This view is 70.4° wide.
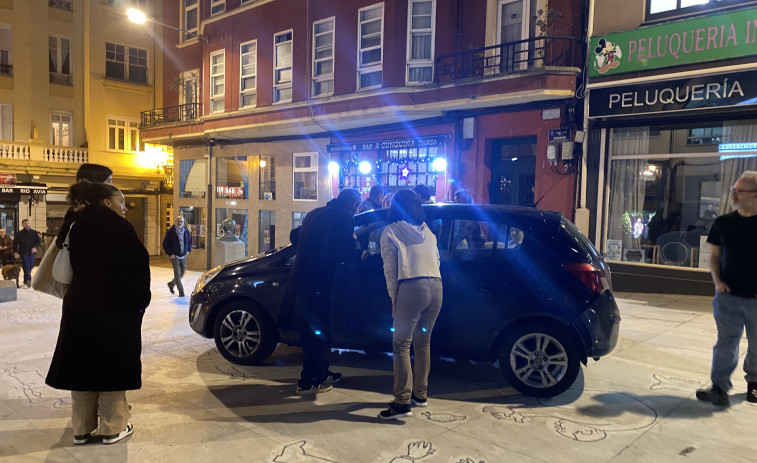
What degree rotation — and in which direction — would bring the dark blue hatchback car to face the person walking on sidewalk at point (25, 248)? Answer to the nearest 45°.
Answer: approximately 45° to its right

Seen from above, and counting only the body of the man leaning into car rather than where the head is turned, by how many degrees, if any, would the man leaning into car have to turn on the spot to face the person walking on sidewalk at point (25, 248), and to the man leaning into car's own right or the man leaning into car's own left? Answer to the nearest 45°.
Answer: approximately 90° to the man leaning into car's own left

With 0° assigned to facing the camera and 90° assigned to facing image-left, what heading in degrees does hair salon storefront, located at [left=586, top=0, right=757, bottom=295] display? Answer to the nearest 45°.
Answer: approximately 45°

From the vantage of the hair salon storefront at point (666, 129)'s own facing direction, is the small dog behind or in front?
in front

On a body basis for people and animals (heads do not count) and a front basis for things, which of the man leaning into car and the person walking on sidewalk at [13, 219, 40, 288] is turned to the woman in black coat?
the person walking on sidewalk

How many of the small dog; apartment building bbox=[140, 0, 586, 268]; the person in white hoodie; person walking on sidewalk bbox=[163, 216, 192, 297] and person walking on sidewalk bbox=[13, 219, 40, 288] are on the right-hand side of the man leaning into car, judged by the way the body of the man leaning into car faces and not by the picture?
1

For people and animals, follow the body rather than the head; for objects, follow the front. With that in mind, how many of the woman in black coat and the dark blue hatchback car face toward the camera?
0

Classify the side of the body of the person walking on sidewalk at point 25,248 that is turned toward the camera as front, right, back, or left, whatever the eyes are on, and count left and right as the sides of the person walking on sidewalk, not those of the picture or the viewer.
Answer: front

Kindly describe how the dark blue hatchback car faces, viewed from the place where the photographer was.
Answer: facing to the left of the viewer

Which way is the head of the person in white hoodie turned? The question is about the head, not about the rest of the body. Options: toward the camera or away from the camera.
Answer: away from the camera

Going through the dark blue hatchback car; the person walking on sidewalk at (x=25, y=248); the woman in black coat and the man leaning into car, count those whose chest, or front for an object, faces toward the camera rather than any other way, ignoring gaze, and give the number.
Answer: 1

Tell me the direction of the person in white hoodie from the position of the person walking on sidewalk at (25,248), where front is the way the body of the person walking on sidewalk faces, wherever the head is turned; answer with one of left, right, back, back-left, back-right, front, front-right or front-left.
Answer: front

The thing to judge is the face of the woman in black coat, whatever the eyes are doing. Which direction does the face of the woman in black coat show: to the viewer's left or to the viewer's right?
to the viewer's right

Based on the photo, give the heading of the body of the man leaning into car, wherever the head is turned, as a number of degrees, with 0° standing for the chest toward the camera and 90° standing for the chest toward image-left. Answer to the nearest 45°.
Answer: approximately 225°

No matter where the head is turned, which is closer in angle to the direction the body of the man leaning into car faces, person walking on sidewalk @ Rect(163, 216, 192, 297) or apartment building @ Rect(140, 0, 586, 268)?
the apartment building
